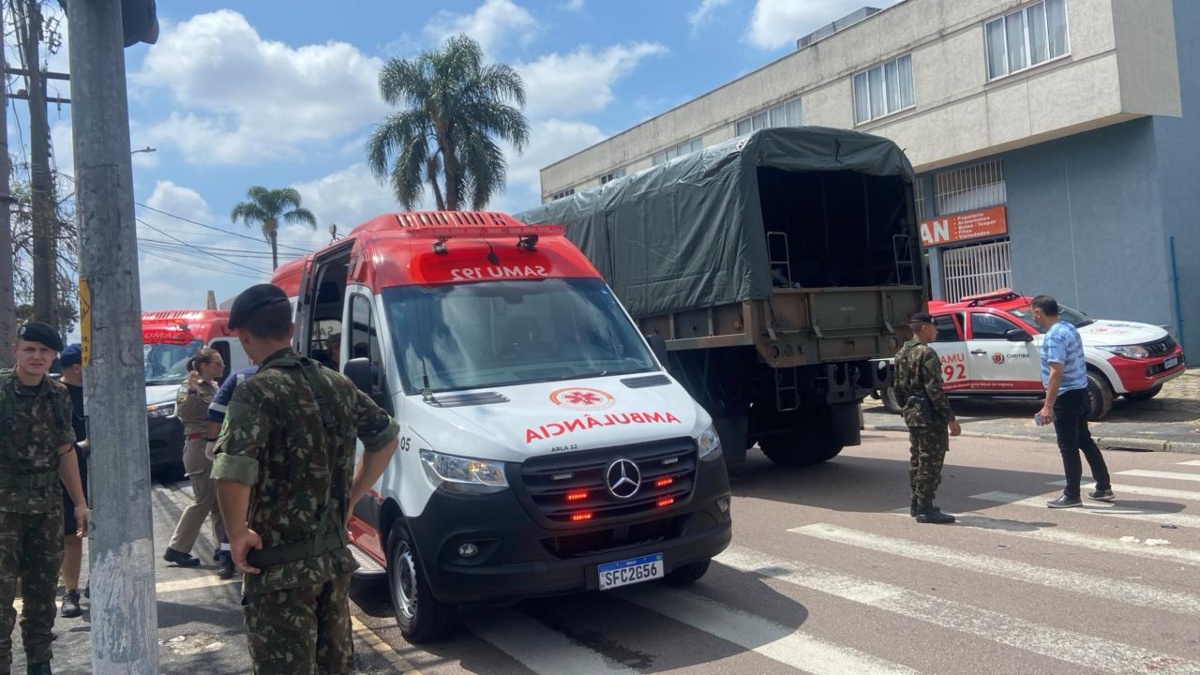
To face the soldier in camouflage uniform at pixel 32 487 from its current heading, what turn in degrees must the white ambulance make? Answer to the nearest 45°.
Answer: approximately 45° to its right

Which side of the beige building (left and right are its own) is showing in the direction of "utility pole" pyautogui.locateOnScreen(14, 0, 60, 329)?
front

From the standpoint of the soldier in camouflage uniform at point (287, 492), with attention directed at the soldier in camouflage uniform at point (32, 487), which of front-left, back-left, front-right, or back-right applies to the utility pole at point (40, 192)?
front-right

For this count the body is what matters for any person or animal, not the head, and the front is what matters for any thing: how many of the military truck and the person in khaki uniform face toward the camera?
0

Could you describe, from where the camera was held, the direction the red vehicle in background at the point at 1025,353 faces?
facing the viewer and to the right of the viewer

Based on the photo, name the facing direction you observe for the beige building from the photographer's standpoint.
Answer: facing the viewer and to the left of the viewer

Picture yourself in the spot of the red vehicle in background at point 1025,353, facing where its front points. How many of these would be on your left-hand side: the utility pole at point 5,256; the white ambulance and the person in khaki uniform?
0

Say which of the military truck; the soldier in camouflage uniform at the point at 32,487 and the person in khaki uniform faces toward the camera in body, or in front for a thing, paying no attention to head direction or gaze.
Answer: the soldier in camouflage uniform

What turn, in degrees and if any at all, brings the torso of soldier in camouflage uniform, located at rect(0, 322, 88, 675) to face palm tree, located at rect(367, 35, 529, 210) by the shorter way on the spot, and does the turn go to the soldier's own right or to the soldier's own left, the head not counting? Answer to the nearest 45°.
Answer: approximately 135° to the soldier's own left

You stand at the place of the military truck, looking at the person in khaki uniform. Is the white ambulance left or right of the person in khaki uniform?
left

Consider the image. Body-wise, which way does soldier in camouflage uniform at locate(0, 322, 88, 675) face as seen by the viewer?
toward the camera

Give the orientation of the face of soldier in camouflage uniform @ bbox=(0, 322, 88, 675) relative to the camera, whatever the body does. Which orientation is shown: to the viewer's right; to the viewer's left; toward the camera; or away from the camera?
toward the camera

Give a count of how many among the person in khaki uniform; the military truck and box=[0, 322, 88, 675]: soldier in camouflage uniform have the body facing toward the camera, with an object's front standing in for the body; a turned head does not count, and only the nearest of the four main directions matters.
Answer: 1

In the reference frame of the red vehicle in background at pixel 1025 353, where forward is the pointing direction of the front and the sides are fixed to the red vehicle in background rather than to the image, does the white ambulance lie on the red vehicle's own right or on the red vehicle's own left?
on the red vehicle's own right

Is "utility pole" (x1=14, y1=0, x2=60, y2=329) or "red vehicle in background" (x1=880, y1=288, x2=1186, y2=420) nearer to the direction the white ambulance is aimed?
the red vehicle in background
